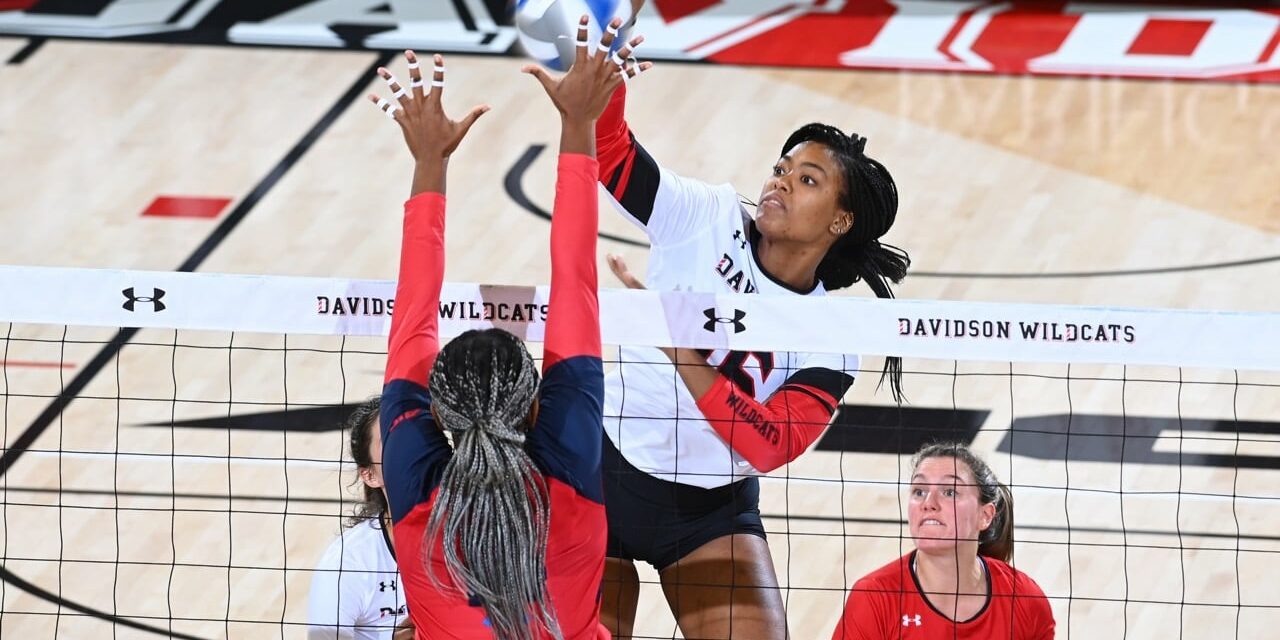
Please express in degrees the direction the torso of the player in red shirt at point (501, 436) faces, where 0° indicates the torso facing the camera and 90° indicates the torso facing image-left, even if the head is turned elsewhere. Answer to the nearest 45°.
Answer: approximately 180°

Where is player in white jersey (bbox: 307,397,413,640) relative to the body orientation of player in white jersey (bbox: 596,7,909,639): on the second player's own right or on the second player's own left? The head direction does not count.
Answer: on the second player's own right

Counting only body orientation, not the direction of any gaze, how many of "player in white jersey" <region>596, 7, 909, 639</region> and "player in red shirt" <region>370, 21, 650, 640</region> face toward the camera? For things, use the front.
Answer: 1

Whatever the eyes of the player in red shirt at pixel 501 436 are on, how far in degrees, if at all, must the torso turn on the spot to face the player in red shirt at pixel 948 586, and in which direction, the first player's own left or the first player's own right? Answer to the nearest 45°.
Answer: approximately 45° to the first player's own right

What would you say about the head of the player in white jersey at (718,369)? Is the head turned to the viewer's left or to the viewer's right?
to the viewer's left

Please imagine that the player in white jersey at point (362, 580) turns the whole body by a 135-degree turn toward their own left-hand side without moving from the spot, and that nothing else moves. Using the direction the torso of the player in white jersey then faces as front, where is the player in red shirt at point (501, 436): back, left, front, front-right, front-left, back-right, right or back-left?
back

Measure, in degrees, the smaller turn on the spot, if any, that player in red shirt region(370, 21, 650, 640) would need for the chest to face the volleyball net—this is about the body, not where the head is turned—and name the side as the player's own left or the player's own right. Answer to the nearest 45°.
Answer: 0° — they already face it

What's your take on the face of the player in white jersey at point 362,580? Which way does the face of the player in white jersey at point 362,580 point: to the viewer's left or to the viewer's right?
to the viewer's right

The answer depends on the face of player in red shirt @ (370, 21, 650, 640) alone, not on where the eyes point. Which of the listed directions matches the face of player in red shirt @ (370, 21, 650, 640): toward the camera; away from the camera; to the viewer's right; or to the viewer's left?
away from the camera

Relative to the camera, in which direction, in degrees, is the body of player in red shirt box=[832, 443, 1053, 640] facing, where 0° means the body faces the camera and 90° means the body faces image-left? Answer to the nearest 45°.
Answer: approximately 0°
